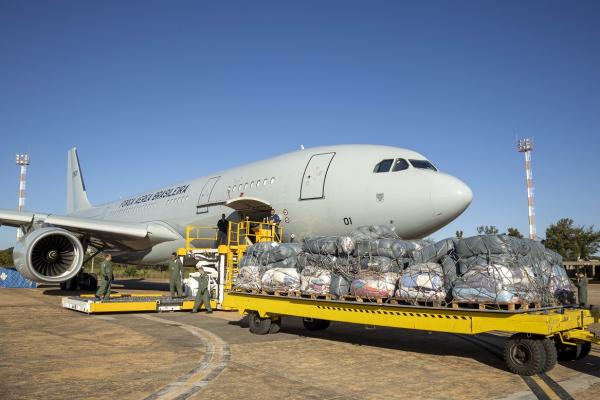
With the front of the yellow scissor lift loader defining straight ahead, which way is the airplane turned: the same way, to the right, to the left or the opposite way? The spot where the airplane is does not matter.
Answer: to the right

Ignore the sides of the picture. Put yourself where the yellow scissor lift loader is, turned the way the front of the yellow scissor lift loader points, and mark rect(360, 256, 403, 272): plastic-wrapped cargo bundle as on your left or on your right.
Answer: on your right

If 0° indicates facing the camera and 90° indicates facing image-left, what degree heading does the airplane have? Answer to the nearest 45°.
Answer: approximately 315°

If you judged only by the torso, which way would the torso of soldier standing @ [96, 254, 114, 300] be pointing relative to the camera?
to the viewer's right

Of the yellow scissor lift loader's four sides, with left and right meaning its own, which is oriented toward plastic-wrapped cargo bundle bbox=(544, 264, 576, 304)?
right

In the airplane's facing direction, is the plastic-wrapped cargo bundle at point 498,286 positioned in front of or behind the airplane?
in front

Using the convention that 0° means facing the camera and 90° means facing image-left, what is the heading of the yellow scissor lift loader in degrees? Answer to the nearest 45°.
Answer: approximately 225°

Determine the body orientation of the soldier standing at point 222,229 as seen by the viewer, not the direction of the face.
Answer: away from the camera
